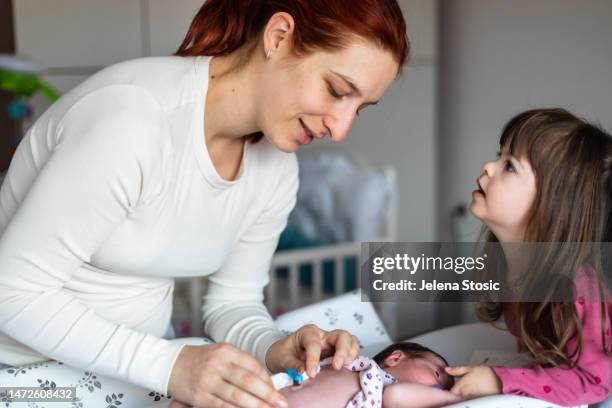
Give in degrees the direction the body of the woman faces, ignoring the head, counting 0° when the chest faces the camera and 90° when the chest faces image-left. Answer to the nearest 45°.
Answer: approximately 315°

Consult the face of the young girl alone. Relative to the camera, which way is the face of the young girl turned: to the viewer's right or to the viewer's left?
to the viewer's left

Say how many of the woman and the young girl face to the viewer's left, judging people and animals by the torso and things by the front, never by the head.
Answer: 1

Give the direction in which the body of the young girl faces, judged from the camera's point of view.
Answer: to the viewer's left

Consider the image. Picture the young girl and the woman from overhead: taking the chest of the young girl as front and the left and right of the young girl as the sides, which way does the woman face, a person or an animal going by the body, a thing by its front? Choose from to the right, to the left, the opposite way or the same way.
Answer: the opposite way

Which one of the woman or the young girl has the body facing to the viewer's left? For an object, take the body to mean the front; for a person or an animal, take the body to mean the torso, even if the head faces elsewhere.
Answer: the young girl
